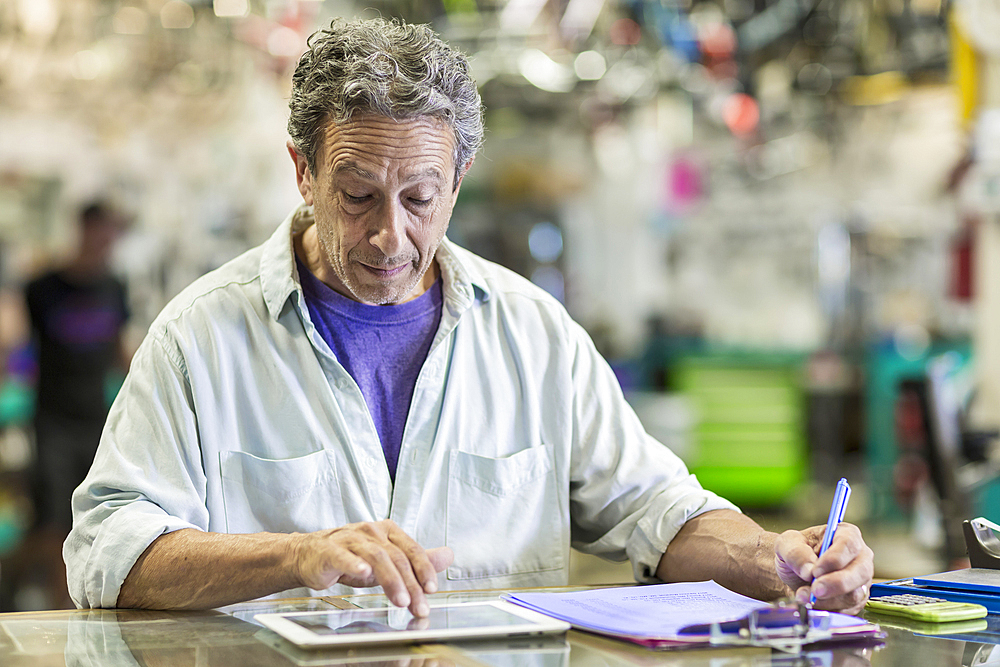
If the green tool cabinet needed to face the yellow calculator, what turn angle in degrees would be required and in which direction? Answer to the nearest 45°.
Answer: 0° — it already faces it

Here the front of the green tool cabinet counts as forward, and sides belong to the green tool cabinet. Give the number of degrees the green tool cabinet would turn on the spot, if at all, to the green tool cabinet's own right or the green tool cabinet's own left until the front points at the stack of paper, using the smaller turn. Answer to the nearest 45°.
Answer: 0° — it already faces it

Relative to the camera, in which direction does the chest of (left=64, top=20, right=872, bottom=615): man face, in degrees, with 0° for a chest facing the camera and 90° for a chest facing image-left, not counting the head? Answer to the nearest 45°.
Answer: approximately 0°

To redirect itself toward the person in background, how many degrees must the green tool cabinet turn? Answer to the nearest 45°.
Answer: approximately 45° to its right

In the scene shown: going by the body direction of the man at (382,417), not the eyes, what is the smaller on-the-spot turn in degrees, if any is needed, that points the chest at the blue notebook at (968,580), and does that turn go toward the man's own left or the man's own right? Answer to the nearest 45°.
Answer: approximately 90° to the man's own left

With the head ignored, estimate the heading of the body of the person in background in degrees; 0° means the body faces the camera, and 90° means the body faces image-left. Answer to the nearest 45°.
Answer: approximately 315°

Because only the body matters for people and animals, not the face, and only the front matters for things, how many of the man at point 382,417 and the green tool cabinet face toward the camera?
2

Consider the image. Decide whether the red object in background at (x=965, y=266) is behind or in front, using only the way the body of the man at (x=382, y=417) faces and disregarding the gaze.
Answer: behind
